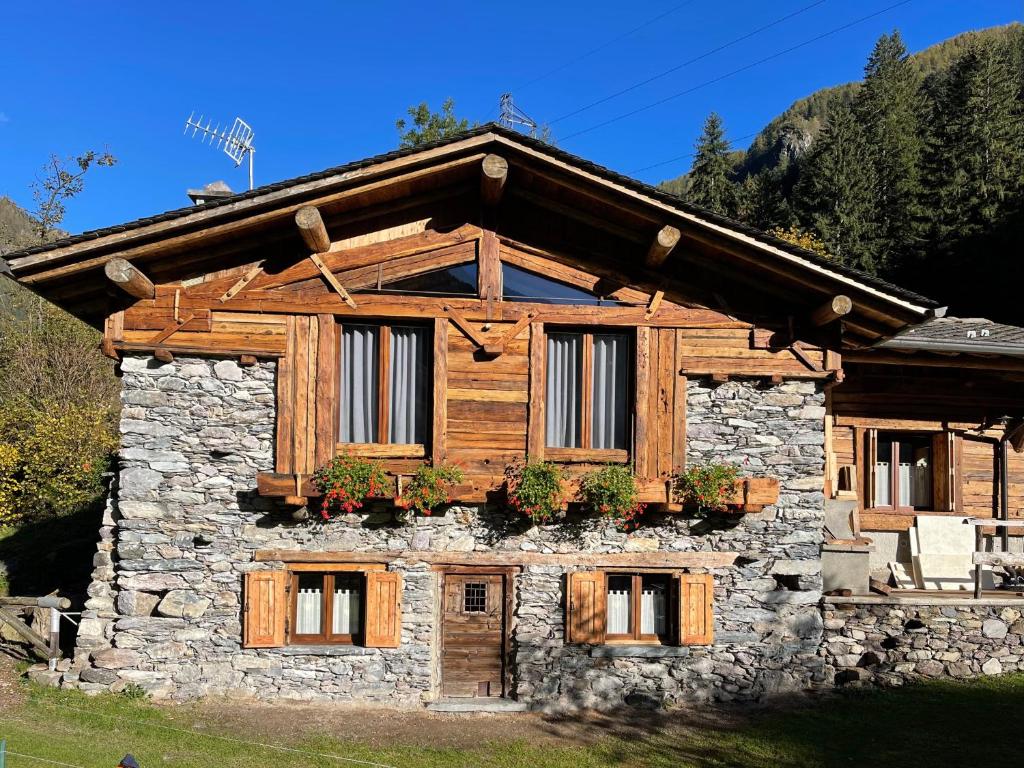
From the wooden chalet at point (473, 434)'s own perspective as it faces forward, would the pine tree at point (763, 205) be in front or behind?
behind

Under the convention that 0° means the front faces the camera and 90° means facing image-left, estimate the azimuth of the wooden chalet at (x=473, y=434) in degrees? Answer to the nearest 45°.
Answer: approximately 0°

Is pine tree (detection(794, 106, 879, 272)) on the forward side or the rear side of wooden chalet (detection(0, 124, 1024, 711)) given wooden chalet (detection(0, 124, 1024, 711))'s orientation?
on the rear side

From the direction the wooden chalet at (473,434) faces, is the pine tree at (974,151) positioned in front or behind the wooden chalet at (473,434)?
behind

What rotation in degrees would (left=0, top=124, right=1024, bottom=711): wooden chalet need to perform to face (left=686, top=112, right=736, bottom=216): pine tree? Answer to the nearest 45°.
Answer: approximately 180°
